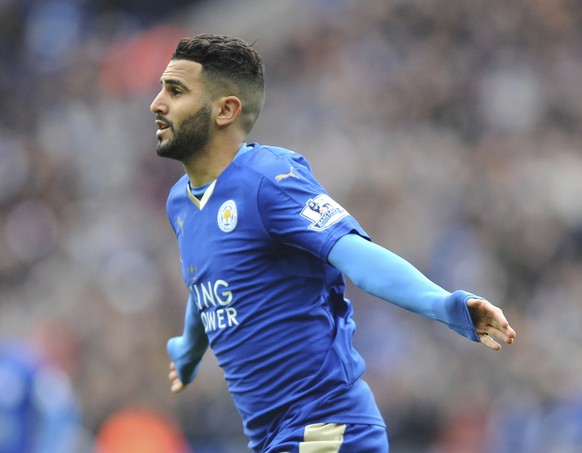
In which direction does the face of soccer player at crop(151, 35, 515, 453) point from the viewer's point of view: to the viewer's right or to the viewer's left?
to the viewer's left

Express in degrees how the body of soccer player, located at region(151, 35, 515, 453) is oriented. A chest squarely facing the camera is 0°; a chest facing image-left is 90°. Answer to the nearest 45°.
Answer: approximately 45°
